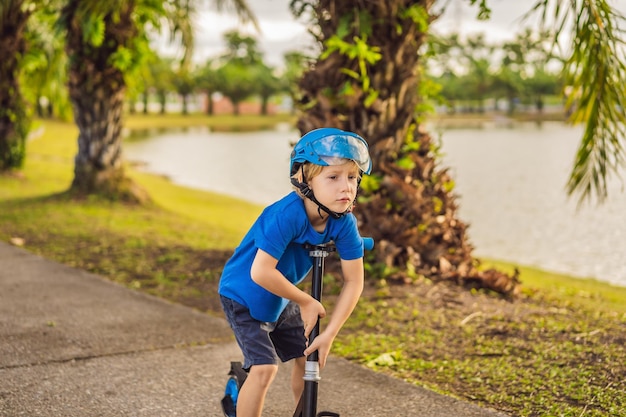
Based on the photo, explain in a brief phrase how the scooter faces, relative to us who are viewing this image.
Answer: facing the viewer and to the right of the viewer

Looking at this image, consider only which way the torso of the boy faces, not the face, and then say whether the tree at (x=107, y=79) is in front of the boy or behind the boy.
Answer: behind

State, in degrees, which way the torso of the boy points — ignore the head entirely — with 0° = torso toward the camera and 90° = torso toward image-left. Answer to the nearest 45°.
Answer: approximately 315°

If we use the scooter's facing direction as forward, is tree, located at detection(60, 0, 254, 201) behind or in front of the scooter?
behind

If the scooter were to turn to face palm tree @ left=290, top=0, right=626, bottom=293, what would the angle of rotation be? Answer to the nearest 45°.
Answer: approximately 135° to its left

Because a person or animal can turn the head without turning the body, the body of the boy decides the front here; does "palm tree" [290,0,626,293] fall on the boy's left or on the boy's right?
on the boy's left
